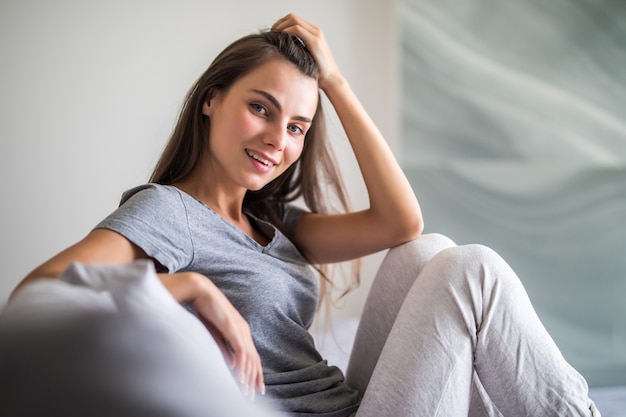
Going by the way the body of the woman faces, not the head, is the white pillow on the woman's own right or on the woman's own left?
on the woman's own right

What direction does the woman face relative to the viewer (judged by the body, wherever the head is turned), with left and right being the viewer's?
facing the viewer and to the right of the viewer
